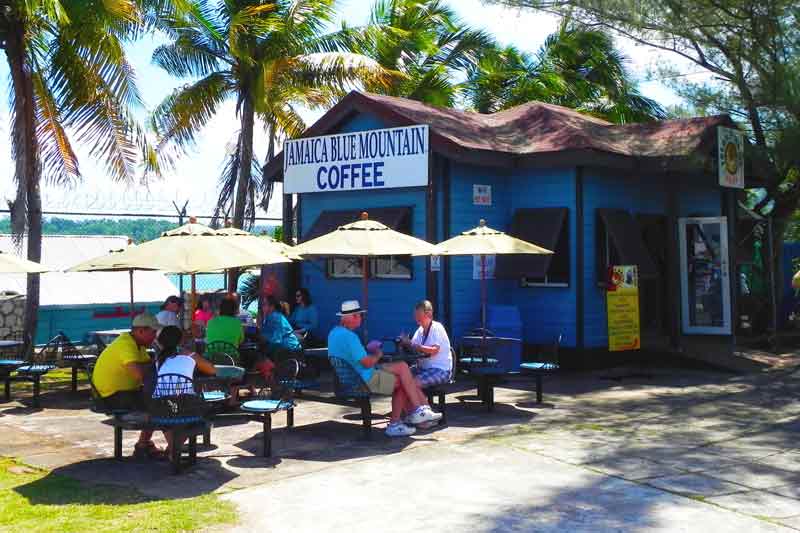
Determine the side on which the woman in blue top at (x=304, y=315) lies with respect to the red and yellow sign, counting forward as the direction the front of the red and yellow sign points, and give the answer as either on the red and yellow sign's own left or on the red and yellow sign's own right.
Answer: on the red and yellow sign's own right

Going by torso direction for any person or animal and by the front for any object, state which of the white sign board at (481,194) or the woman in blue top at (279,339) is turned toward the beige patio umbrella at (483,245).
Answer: the white sign board

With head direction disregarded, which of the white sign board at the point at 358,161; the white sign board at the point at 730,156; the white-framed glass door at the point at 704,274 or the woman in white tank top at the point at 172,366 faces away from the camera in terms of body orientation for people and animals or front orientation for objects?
the woman in white tank top

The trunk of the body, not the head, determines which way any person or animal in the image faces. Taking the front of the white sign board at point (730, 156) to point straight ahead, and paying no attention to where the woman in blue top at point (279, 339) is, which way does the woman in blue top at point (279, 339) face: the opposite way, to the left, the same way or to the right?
to the right

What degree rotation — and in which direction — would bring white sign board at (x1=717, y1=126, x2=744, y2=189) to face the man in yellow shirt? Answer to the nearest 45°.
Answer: approximately 90° to its right

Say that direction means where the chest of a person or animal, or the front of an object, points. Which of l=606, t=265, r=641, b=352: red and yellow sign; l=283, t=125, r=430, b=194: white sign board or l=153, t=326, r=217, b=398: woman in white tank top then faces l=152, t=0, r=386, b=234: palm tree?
the woman in white tank top

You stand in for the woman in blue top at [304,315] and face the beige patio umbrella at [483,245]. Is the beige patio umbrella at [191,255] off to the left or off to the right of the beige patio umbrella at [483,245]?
right

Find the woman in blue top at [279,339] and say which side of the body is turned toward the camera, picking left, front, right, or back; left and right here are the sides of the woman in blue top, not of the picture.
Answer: left

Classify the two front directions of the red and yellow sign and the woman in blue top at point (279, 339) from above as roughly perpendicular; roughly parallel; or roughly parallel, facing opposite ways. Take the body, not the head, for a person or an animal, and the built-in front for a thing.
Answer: roughly perpendicular

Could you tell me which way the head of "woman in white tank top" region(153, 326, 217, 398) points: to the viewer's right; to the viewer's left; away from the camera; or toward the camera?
away from the camera

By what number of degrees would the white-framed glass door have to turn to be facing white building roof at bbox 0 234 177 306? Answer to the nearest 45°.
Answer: approximately 90° to its right

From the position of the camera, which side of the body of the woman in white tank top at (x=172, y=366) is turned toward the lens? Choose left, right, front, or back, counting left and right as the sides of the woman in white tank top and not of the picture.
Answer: back

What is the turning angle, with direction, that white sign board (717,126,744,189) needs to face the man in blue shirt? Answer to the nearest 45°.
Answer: approximately 90° to its right

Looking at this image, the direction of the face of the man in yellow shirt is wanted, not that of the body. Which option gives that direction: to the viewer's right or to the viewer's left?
to the viewer's right

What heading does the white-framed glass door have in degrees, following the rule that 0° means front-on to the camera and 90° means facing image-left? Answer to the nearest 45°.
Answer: approximately 0°
